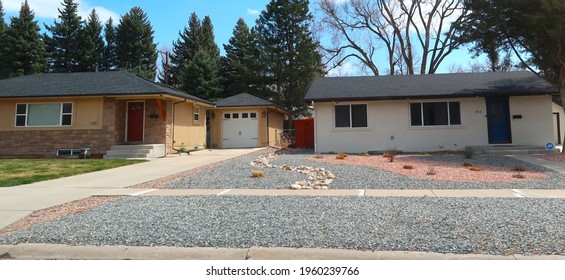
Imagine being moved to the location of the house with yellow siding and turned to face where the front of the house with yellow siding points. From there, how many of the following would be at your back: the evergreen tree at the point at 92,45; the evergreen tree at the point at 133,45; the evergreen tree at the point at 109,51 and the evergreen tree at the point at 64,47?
4

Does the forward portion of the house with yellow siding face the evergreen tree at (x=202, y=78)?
no

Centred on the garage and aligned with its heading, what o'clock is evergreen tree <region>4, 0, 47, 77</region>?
The evergreen tree is roughly at 4 o'clock from the garage.

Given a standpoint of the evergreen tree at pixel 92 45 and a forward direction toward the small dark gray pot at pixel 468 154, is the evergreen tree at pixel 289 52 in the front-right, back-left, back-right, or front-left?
front-left

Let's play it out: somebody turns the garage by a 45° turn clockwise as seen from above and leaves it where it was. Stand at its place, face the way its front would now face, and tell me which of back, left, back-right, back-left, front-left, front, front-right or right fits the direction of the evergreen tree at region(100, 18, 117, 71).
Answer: right

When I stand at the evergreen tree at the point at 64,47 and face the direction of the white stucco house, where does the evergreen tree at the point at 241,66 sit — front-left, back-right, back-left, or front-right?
front-left

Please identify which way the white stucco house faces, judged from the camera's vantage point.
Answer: facing the viewer

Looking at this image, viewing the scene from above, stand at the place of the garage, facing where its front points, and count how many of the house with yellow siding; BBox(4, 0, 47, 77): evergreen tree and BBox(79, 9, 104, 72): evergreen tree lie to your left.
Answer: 0

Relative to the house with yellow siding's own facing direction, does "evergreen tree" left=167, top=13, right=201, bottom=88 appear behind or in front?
behind

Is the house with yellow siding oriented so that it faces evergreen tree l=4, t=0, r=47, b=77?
no

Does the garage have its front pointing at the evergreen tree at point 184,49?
no

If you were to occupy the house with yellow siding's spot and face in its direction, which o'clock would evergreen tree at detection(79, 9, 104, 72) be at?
The evergreen tree is roughly at 6 o'clock from the house with yellow siding.

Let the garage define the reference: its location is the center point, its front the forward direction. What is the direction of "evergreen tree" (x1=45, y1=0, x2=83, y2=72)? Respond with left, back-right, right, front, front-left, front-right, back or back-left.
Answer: back-right

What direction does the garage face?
toward the camera
